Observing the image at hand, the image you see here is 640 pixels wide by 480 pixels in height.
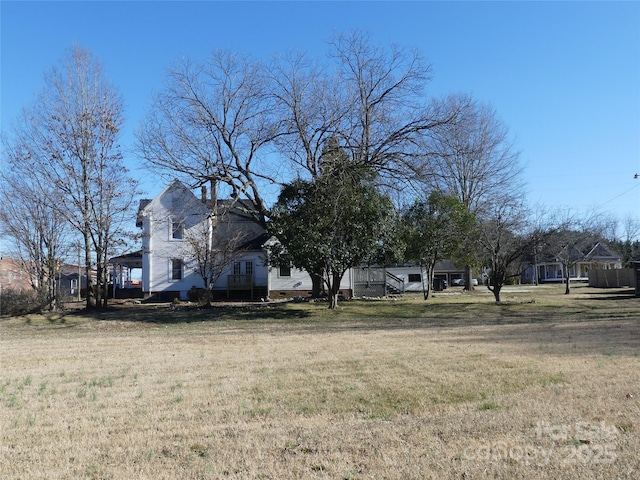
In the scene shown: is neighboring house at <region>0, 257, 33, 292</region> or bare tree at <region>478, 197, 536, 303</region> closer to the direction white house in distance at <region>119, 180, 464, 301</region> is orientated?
the neighboring house

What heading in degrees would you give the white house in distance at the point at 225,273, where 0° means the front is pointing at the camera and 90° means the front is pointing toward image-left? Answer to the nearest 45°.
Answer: approximately 90°

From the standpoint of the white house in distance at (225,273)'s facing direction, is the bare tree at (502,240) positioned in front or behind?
behind
